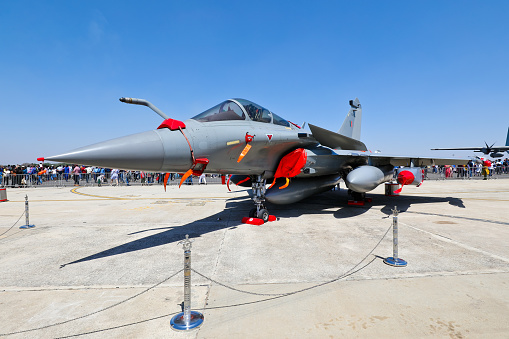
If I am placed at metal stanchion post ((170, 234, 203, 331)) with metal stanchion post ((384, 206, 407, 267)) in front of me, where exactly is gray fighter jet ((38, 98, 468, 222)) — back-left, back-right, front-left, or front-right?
front-left

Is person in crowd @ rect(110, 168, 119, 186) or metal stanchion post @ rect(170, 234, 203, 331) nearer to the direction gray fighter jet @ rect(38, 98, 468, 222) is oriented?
the metal stanchion post

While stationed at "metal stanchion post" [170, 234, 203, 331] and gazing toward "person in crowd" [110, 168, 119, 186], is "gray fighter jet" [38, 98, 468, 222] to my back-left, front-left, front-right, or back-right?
front-right

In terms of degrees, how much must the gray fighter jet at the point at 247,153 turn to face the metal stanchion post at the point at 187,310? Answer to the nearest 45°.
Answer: approximately 45° to its left

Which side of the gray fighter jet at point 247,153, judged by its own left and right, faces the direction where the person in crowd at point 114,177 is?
right

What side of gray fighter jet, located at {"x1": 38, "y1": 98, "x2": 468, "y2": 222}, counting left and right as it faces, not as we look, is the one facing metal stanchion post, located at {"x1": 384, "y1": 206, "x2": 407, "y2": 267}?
left
